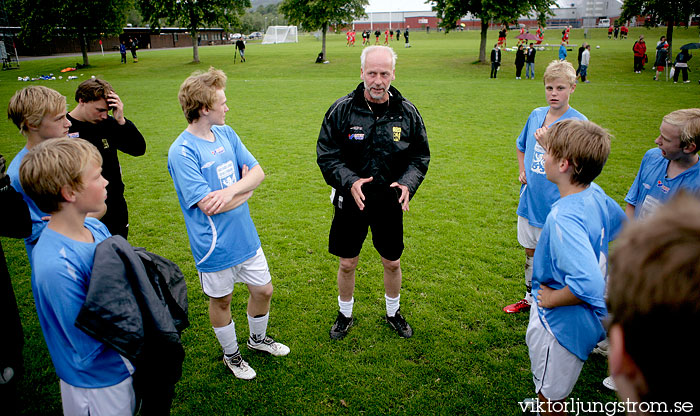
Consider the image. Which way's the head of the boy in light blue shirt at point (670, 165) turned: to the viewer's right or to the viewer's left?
to the viewer's left

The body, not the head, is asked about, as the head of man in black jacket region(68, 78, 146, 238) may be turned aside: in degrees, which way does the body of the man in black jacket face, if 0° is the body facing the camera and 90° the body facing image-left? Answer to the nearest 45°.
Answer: approximately 315°

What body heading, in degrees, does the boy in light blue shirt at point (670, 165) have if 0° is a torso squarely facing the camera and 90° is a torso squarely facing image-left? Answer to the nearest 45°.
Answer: approximately 45°

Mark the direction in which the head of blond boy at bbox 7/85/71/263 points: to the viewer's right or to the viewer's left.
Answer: to the viewer's right

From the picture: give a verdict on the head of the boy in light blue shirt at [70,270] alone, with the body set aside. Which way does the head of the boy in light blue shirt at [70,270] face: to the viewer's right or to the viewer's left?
to the viewer's right

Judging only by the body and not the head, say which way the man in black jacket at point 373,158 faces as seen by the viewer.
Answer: toward the camera

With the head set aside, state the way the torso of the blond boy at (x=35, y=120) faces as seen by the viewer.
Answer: to the viewer's right

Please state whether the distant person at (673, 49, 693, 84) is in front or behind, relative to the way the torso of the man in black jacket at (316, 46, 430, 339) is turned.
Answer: behind
